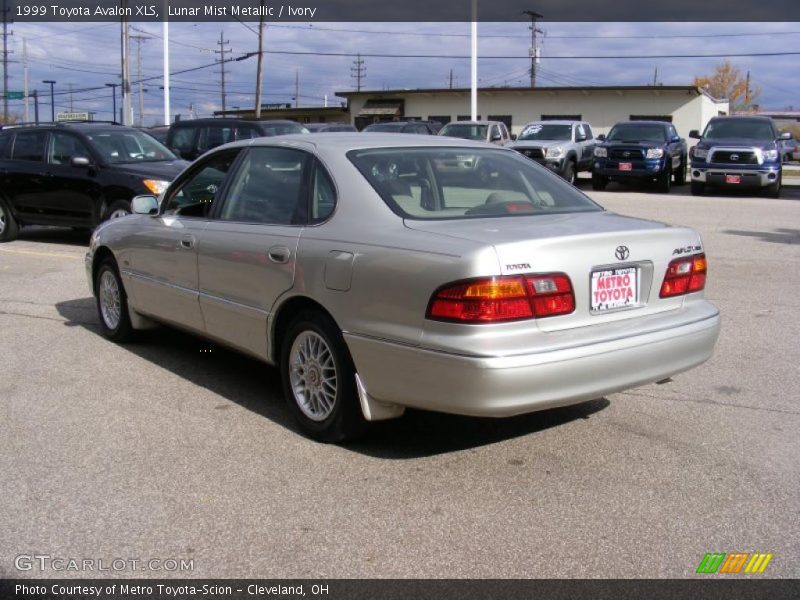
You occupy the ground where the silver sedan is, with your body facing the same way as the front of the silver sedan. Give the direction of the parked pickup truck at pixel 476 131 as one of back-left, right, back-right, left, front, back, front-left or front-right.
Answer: front-right

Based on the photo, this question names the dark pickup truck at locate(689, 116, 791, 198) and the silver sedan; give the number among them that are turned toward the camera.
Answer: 1

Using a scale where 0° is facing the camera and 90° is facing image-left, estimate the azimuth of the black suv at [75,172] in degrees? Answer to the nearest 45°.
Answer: approximately 315°

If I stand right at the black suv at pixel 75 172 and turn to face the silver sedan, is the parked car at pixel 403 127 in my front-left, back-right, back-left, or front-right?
back-left

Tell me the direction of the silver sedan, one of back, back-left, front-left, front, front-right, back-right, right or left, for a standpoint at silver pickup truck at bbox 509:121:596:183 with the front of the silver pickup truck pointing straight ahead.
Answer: front-left

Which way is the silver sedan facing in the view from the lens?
facing away from the viewer and to the left of the viewer

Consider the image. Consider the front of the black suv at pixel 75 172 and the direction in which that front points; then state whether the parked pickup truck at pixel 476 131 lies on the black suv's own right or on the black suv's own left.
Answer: on the black suv's own left

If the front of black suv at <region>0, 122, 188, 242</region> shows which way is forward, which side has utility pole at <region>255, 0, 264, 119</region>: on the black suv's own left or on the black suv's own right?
on the black suv's own left
